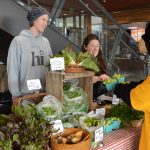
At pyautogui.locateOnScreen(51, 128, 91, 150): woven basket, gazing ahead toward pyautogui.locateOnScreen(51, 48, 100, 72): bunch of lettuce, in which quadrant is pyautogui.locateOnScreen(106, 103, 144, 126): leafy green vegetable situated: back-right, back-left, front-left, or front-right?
front-right

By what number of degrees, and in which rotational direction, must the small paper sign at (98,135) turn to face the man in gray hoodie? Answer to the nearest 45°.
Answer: approximately 180°

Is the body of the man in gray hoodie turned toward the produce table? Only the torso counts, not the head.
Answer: yes

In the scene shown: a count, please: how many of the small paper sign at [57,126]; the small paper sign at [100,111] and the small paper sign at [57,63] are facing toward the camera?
3

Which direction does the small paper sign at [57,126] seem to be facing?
toward the camera

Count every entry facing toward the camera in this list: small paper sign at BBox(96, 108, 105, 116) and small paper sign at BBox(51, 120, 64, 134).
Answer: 2

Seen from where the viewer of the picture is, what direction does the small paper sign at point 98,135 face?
facing the viewer and to the right of the viewer
